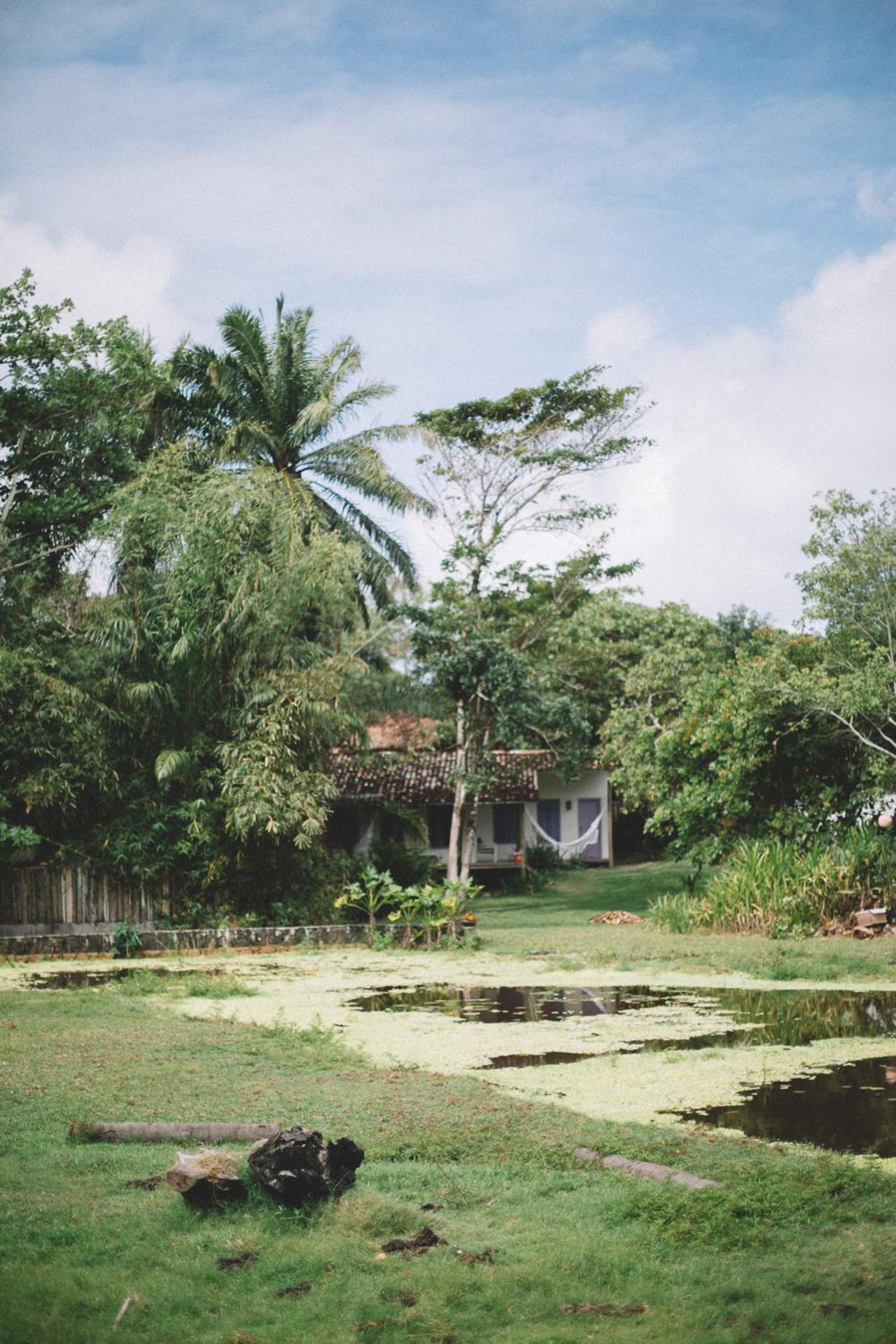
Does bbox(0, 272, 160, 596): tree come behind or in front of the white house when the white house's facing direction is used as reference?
in front

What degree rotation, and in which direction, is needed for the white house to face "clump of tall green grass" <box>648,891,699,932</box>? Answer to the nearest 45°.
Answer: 0° — it already faces it

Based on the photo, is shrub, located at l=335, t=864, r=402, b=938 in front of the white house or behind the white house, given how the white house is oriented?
in front

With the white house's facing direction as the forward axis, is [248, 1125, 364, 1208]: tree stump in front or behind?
in front

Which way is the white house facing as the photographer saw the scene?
facing the viewer

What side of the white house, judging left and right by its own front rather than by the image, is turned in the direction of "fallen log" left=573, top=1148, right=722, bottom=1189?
front
